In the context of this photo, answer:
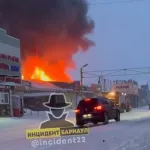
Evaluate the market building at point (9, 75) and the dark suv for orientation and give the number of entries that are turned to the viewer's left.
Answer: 0

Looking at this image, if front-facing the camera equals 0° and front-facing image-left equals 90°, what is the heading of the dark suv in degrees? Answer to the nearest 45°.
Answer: approximately 225°

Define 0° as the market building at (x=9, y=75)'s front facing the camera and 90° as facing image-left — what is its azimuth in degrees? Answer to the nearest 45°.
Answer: approximately 315°

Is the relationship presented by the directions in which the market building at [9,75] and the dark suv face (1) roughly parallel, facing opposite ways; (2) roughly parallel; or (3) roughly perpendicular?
roughly perpendicular

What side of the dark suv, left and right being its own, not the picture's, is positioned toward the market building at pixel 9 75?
left

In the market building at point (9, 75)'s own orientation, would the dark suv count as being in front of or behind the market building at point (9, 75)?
in front
